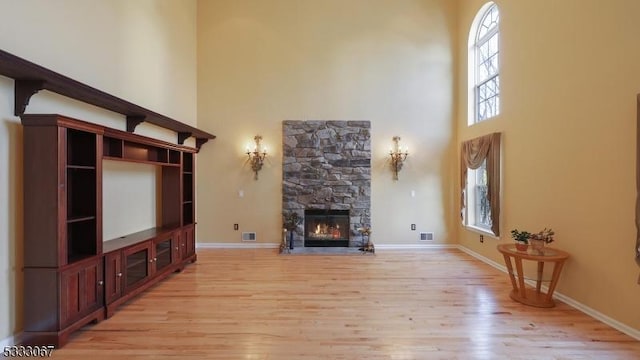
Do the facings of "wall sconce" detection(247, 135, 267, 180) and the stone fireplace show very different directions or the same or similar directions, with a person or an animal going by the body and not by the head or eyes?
same or similar directions

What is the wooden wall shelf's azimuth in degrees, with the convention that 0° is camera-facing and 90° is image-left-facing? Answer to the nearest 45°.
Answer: approximately 315°

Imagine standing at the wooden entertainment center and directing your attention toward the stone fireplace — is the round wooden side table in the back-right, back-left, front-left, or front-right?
front-right

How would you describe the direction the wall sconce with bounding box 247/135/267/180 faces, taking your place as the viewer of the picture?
facing the viewer

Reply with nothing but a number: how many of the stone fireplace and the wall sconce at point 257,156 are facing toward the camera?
2

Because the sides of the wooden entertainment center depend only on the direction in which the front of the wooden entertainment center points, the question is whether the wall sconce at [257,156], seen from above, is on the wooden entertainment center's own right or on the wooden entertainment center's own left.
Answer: on the wooden entertainment center's own left

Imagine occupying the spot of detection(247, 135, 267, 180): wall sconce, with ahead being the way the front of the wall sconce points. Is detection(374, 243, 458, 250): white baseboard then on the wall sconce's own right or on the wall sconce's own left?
on the wall sconce's own left

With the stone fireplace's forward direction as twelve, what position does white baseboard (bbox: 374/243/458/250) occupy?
The white baseboard is roughly at 9 o'clock from the stone fireplace.

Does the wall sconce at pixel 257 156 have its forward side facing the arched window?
no

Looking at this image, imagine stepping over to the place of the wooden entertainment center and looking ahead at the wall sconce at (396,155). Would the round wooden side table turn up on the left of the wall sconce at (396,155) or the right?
right

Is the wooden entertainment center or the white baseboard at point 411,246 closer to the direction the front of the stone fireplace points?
the wooden entertainment center

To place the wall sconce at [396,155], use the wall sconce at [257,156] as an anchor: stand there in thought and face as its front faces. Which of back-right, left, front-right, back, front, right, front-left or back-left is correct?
left

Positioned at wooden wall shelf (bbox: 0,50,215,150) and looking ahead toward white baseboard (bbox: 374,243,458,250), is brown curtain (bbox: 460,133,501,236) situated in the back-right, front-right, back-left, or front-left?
front-right

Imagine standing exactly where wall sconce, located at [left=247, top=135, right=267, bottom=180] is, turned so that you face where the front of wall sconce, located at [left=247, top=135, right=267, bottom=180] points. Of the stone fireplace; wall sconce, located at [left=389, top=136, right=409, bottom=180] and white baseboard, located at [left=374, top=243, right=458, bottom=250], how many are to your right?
0
